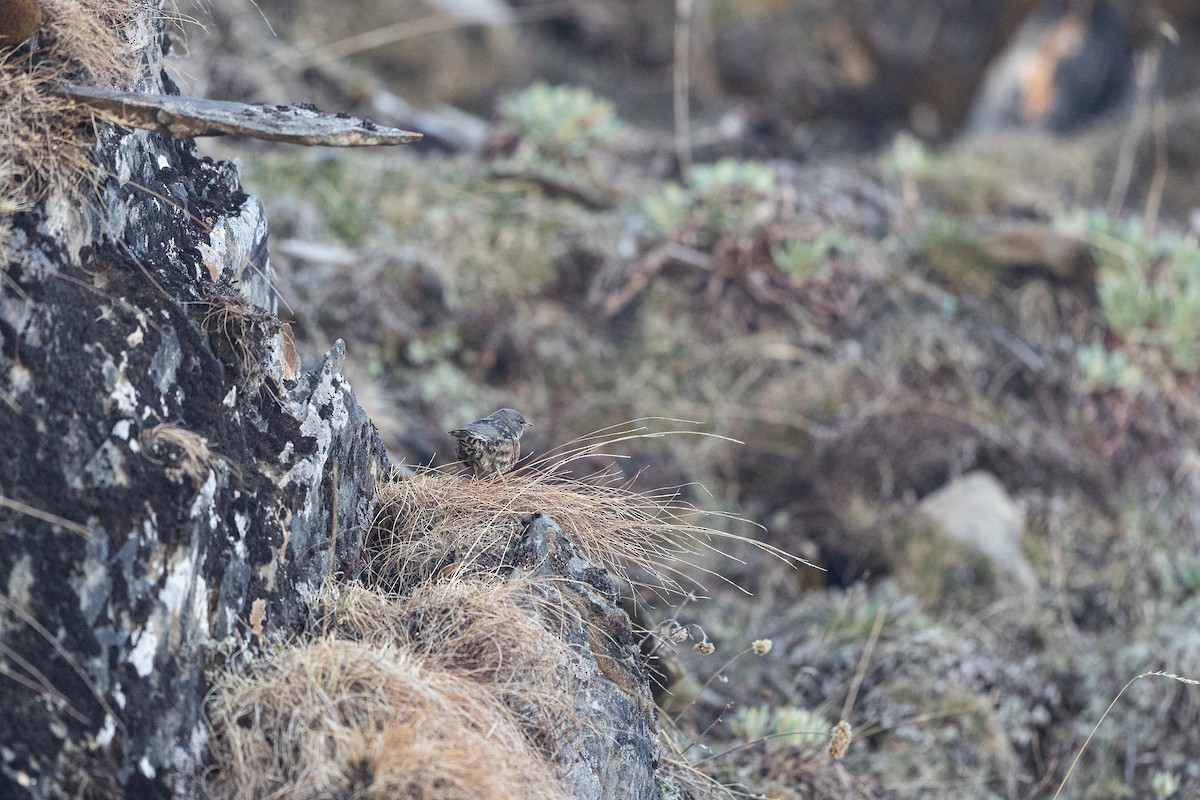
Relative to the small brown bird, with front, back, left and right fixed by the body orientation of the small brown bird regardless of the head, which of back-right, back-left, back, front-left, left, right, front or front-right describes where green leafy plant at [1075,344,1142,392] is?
front-left

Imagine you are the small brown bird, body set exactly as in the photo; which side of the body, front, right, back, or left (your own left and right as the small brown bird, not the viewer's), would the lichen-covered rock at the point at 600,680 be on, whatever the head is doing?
right

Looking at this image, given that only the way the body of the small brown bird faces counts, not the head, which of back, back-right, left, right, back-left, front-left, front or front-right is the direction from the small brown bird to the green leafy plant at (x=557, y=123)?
left

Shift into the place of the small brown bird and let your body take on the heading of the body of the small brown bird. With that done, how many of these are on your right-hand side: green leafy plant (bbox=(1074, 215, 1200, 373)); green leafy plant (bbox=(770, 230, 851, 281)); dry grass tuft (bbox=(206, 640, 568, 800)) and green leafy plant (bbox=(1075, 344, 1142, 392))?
1

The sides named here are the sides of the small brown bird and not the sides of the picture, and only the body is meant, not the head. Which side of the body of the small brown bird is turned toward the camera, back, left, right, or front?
right

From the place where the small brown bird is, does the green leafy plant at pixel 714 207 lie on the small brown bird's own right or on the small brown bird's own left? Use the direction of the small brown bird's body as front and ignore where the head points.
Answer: on the small brown bird's own left

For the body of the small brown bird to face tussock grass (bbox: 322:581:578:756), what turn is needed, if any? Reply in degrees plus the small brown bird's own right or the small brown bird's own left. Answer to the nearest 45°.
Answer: approximately 90° to the small brown bird's own right
